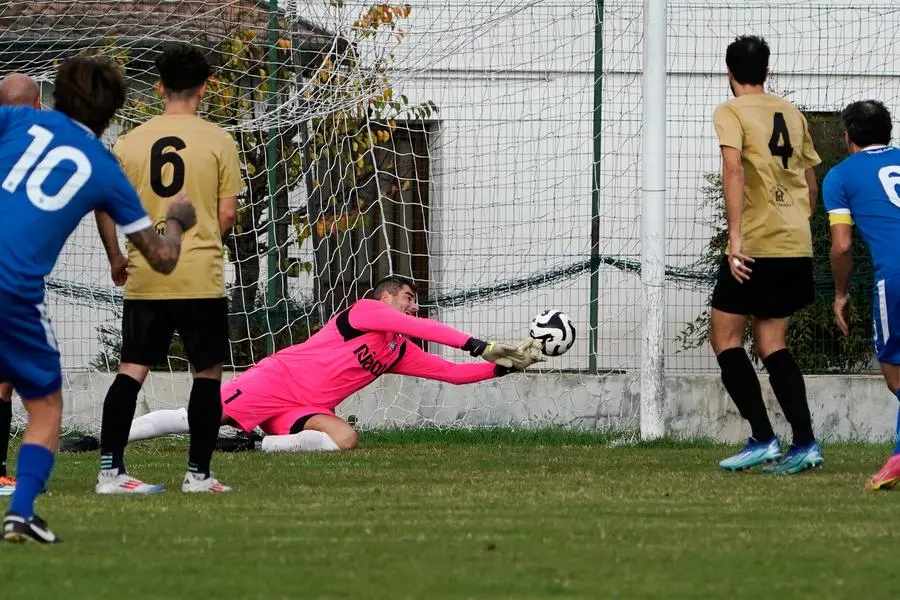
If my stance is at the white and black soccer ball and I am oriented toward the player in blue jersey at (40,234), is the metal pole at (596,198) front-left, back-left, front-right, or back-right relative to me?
back-right

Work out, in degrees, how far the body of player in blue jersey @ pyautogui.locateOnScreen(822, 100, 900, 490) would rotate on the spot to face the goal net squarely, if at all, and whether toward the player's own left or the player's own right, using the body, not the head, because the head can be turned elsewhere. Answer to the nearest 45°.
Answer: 0° — they already face it

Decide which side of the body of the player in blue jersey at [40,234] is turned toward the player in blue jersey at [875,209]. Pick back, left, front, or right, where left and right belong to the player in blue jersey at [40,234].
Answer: right

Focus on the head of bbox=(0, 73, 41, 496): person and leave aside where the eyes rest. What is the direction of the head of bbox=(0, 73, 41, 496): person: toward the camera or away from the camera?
away from the camera

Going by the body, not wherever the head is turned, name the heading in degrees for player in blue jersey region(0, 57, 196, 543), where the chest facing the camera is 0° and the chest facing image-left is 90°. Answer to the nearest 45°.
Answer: approximately 180°

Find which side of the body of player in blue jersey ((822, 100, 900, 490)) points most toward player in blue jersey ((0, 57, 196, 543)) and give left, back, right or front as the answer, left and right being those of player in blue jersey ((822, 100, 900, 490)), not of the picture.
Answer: left

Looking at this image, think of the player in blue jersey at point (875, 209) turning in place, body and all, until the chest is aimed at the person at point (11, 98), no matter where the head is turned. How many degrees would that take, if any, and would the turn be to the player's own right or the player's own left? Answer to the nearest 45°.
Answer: approximately 45° to the player's own left
